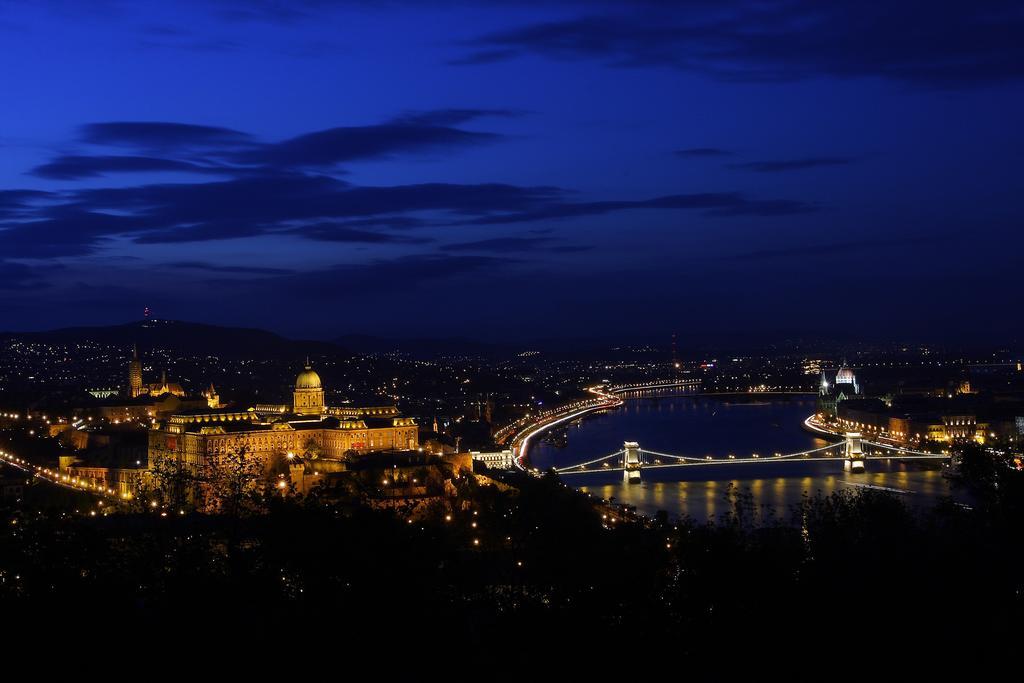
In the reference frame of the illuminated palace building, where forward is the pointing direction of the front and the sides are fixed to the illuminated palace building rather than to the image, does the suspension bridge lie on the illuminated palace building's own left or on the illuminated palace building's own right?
on the illuminated palace building's own left

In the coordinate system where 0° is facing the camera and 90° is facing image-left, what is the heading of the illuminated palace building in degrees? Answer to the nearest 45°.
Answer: approximately 315°
